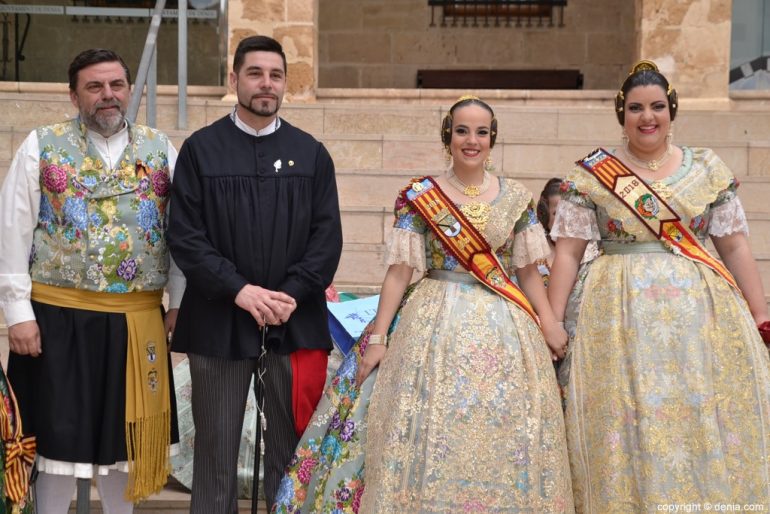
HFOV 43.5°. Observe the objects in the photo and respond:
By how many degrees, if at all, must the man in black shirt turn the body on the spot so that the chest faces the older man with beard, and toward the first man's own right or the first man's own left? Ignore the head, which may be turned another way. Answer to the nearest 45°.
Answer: approximately 90° to the first man's own right

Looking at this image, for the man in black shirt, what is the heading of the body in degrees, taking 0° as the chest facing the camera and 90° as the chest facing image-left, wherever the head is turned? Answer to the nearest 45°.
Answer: approximately 0°

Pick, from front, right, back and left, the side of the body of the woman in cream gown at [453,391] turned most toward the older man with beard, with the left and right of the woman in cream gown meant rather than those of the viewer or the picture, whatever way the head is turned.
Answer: right

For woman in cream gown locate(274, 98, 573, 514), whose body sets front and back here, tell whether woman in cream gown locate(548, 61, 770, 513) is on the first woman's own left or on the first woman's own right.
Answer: on the first woman's own left
